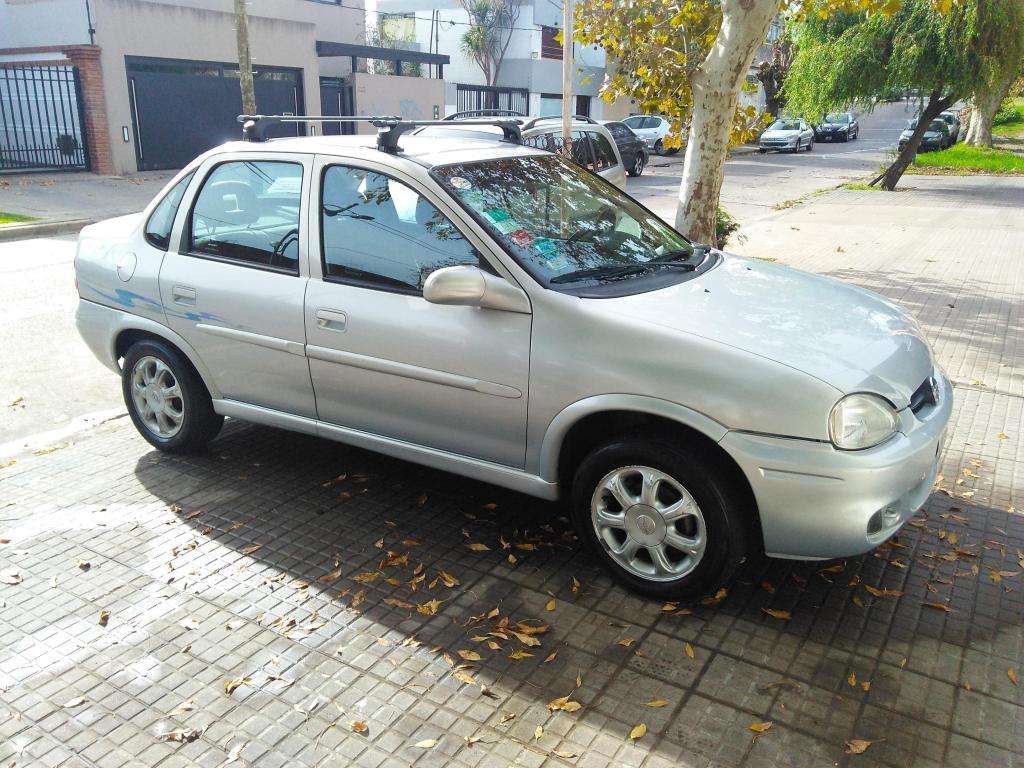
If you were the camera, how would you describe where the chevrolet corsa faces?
facing the viewer and to the right of the viewer

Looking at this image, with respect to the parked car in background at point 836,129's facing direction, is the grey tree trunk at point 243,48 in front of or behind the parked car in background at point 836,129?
in front

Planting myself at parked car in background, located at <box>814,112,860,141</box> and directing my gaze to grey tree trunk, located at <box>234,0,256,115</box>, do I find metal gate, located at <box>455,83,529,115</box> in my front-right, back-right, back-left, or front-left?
front-right

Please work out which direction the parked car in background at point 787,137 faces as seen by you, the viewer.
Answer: facing the viewer and to the left of the viewer

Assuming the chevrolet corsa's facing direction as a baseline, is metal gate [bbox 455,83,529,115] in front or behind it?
behind

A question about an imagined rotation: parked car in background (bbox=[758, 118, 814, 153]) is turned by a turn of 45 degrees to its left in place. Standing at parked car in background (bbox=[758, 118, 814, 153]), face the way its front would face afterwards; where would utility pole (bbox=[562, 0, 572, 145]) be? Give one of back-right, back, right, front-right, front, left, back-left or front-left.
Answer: front

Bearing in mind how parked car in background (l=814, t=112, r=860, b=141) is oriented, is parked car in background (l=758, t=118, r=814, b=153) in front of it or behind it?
in front

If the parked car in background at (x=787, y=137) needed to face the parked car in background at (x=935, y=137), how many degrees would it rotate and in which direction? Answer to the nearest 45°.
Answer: approximately 135° to its left
